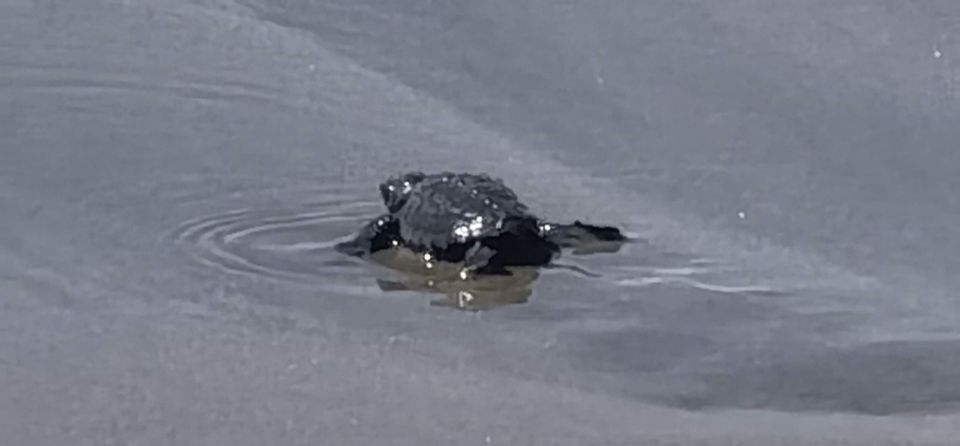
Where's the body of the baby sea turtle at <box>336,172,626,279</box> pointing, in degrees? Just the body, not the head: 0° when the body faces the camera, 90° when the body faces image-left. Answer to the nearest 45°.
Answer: approximately 90°
